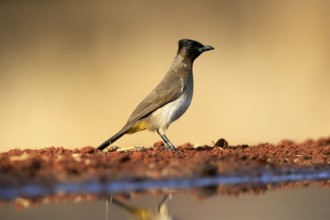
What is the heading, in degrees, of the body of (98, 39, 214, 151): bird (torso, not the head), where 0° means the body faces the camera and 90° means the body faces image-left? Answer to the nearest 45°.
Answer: approximately 270°
